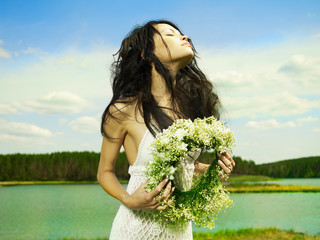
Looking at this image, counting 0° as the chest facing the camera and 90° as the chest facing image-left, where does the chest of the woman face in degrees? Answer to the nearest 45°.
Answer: approximately 315°
